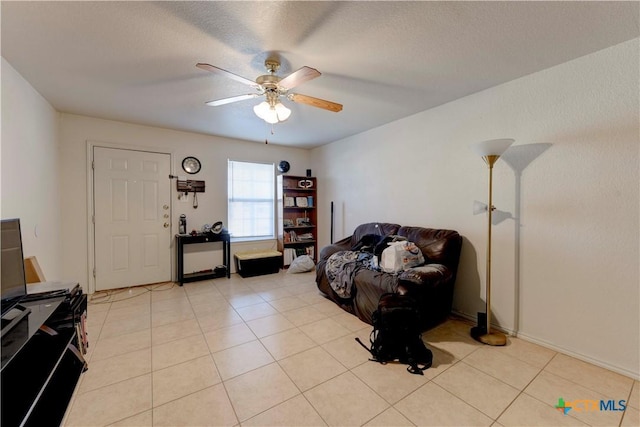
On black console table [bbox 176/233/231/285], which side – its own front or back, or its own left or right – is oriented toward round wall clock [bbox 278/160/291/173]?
left

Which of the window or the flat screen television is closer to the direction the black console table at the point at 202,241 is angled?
the flat screen television

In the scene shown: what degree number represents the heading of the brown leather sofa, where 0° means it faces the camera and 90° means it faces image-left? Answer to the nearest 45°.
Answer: approximately 45°

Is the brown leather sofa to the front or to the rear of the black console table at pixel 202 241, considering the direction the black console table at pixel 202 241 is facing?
to the front

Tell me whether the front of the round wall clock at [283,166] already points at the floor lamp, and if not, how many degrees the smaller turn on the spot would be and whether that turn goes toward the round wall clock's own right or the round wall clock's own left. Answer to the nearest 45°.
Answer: approximately 45° to the round wall clock's own left

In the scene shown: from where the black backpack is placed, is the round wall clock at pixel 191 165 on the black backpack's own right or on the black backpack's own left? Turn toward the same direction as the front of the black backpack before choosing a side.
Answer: on the black backpack's own right

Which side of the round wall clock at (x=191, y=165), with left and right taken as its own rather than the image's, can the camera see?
front

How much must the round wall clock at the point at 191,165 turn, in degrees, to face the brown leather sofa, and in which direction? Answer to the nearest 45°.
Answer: approximately 45° to its left

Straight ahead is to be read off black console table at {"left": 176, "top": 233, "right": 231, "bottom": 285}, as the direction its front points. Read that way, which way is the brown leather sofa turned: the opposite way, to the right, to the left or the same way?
to the right

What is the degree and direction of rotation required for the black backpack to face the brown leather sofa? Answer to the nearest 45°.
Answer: approximately 180°

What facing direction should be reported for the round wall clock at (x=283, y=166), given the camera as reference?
facing the viewer

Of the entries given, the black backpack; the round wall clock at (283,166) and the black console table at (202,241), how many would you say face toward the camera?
3

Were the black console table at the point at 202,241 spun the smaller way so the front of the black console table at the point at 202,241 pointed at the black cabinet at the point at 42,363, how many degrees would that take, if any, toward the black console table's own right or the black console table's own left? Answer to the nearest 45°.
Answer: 0° — it already faces it
